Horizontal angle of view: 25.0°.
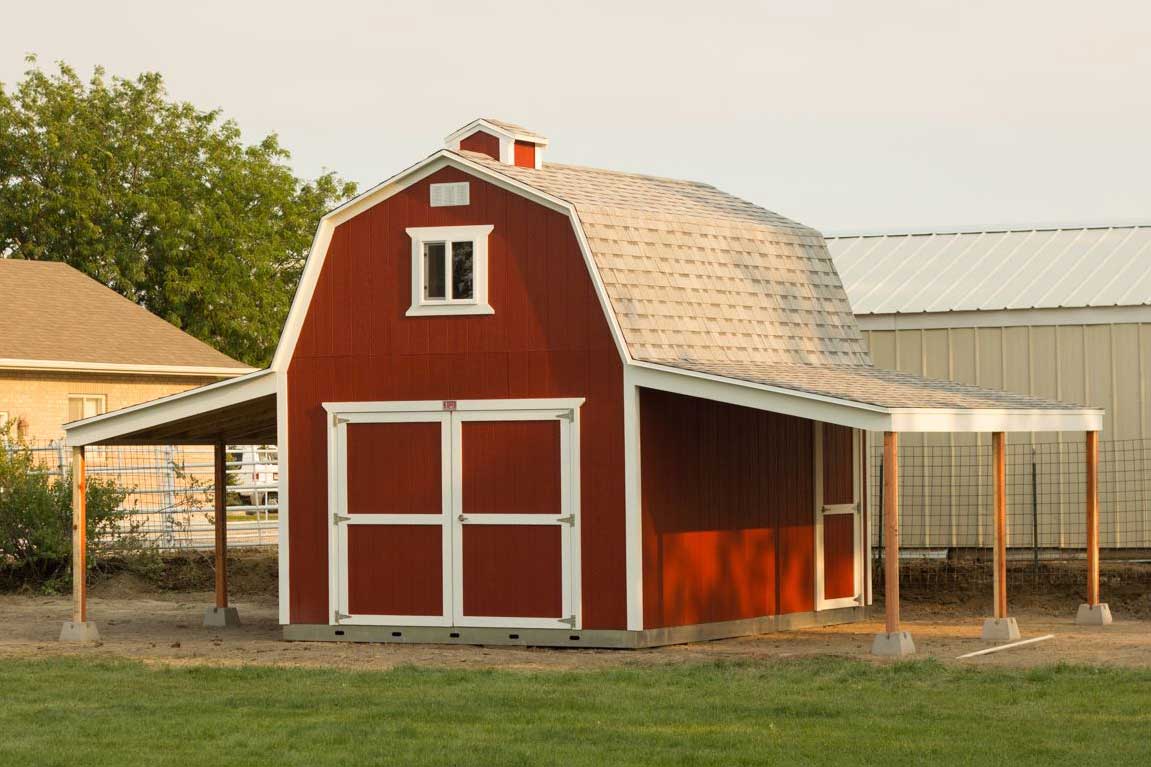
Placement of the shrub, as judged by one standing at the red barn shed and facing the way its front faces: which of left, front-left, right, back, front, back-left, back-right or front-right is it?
right

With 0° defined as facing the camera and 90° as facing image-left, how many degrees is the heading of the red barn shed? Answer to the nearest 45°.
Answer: approximately 45°

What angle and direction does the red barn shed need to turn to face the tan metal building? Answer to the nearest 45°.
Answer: approximately 180°

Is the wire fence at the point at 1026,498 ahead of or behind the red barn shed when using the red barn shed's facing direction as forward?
behind

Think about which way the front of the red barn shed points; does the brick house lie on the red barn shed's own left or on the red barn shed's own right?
on the red barn shed's own right

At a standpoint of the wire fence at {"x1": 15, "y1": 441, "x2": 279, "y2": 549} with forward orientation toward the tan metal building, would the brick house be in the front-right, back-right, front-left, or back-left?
back-left

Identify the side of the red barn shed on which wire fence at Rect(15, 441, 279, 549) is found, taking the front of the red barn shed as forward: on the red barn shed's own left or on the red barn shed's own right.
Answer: on the red barn shed's own right

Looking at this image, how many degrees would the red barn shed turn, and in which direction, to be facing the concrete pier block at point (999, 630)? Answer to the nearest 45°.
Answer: approximately 135° to its left
